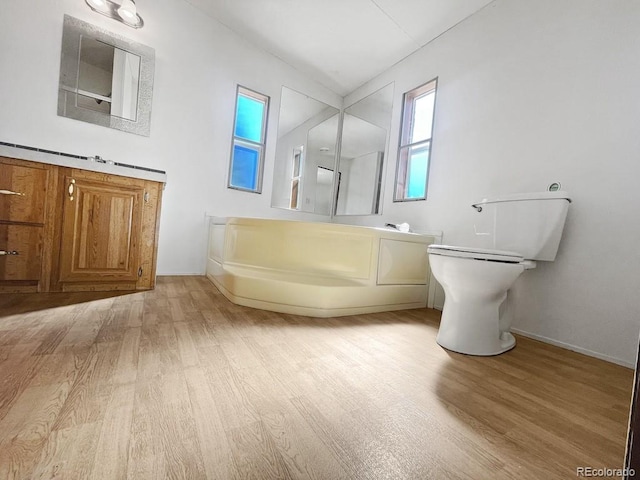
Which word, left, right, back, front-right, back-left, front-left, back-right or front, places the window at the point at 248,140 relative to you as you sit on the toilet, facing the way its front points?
front-right

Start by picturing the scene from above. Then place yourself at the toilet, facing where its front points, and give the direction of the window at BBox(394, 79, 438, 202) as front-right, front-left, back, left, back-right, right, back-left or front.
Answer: right

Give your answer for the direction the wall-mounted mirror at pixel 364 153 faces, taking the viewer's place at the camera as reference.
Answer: facing the viewer and to the left of the viewer

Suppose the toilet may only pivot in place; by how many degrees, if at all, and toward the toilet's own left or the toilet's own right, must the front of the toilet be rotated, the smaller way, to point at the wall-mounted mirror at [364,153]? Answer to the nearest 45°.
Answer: approximately 90° to the toilet's own right

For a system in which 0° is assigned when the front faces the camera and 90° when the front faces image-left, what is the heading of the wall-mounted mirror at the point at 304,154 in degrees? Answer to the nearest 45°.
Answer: approximately 315°

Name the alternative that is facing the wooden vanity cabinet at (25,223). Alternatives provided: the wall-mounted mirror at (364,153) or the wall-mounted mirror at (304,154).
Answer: the wall-mounted mirror at (364,153)

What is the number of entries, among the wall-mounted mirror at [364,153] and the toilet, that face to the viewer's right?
0

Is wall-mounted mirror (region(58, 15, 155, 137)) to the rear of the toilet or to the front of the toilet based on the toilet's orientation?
to the front

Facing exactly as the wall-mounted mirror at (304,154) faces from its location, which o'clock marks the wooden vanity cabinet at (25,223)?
The wooden vanity cabinet is roughly at 3 o'clock from the wall-mounted mirror.

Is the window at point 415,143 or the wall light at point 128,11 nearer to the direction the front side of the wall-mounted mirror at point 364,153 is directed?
the wall light

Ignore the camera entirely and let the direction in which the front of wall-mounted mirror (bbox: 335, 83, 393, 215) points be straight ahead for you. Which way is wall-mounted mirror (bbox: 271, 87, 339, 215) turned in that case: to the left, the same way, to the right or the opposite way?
to the left

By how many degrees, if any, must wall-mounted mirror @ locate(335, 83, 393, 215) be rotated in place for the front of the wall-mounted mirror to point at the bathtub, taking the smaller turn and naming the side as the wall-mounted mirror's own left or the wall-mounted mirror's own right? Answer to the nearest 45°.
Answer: approximately 45° to the wall-mounted mirror's own left
